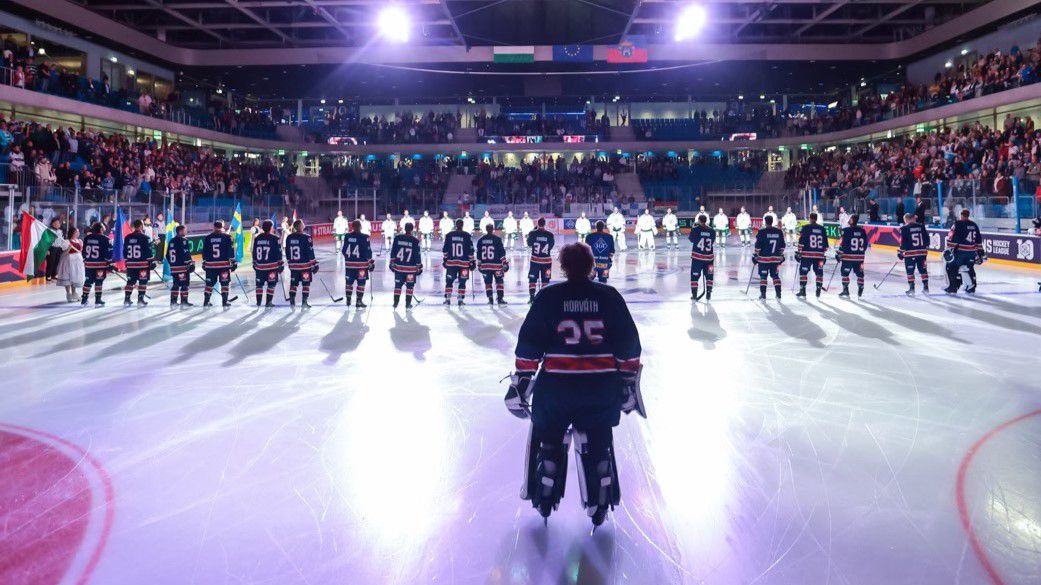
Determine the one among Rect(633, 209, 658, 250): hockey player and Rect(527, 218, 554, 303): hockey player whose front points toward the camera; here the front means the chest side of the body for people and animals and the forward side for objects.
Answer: Rect(633, 209, 658, 250): hockey player

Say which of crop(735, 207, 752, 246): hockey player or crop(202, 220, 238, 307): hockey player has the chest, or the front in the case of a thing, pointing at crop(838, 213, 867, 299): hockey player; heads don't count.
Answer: crop(735, 207, 752, 246): hockey player

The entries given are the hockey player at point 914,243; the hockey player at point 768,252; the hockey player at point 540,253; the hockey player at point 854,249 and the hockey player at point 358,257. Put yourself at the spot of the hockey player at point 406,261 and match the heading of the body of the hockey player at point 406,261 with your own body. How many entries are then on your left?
1

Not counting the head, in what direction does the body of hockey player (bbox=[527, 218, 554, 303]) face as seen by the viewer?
away from the camera

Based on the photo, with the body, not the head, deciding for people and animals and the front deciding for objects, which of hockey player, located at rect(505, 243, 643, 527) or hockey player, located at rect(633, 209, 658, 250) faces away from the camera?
hockey player, located at rect(505, 243, 643, 527)

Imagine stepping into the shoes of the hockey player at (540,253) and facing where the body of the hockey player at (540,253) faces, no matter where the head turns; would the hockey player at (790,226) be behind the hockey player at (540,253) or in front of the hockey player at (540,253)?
in front

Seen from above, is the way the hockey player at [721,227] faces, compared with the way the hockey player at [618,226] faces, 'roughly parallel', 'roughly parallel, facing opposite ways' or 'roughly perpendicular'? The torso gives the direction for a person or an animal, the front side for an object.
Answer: roughly parallel

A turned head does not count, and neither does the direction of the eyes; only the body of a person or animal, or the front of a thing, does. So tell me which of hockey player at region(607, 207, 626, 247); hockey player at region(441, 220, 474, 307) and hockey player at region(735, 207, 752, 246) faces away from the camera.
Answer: hockey player at region(441, 220, 474, 307)

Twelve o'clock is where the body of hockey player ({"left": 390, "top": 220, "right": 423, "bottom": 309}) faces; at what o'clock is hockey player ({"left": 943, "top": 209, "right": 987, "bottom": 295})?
hockey player ({"left": 943, "top": 209, "right": 987, "bottom": 295}) is roughly at 3 o'clock from hockey player ({"left": 390, "top": 220, "right": 423, "bottom": 309}).

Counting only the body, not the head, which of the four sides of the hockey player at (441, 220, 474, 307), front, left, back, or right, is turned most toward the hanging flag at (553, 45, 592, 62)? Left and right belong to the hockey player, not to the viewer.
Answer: front

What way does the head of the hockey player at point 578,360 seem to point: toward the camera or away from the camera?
away from the camera

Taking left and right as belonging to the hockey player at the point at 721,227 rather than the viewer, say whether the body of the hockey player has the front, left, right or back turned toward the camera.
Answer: front

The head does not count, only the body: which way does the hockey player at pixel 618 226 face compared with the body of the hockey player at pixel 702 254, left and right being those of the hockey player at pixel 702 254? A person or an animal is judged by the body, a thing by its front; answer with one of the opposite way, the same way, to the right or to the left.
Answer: the opposite way

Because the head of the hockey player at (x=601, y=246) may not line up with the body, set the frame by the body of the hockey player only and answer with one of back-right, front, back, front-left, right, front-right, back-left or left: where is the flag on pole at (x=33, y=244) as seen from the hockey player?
left

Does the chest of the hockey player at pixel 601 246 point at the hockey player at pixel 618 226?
yes

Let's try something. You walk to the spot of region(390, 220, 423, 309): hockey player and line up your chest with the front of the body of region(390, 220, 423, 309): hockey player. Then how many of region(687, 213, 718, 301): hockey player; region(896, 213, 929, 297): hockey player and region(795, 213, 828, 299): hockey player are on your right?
3

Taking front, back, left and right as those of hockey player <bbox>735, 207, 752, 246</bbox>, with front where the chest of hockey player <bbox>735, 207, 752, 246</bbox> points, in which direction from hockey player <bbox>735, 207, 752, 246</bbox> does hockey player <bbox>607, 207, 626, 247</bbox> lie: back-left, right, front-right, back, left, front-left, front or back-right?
front-right
